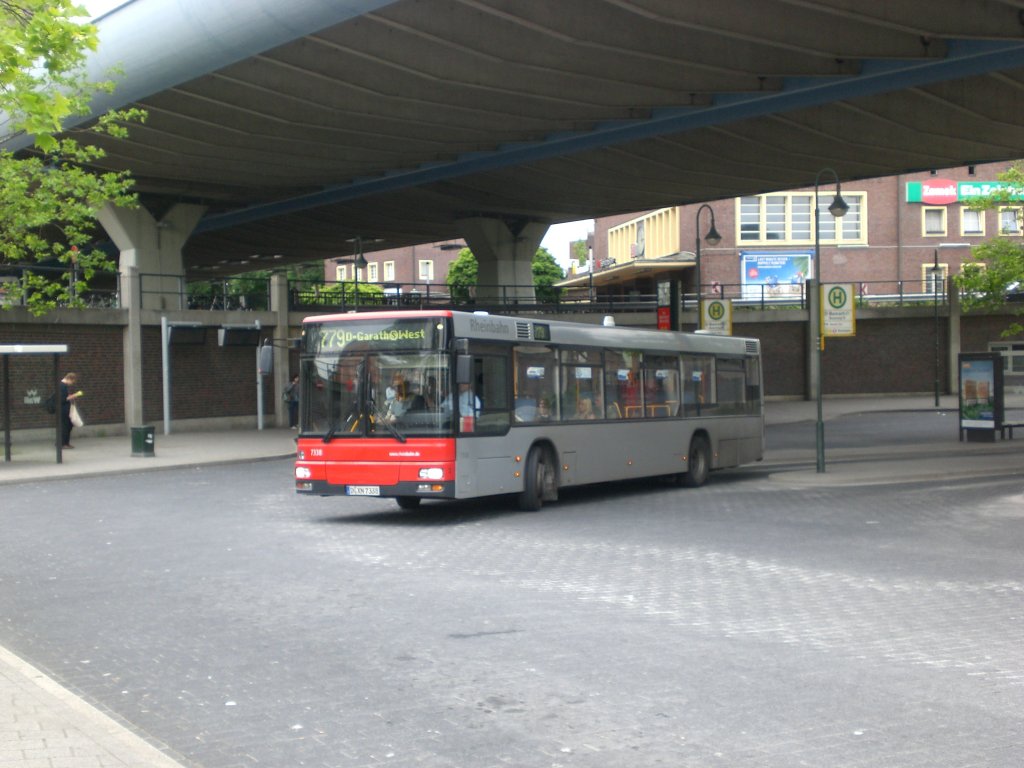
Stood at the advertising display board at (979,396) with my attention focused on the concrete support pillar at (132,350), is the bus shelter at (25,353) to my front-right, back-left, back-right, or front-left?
front-left

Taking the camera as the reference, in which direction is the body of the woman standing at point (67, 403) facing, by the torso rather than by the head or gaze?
to the viewer's right

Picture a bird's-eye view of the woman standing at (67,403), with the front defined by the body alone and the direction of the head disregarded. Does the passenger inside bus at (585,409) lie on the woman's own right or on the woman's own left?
on the woman's own right

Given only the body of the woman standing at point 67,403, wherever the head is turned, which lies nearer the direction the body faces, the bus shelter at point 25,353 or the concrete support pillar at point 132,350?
the concrete support pillar

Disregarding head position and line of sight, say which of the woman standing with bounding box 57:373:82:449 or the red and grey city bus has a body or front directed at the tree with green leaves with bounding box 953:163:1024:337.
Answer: the woman standing

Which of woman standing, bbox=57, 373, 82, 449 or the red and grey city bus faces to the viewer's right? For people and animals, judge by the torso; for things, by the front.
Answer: the woman standing

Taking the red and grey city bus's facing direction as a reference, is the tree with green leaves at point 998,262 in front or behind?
behind

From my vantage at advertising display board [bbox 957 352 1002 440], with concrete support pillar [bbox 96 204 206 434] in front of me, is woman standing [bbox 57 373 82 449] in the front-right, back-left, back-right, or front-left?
front-left

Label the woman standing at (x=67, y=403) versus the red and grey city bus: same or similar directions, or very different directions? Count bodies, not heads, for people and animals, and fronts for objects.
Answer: very different directions

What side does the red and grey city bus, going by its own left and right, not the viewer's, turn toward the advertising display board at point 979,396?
back

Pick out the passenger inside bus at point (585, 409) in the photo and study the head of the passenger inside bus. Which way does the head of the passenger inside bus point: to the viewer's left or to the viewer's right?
to the viewer's left

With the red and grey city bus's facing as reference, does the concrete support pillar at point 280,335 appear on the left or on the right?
on its right

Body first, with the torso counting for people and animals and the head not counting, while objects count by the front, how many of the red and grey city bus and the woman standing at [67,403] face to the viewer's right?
1

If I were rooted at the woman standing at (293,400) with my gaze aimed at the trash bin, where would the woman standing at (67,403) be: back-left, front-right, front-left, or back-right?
front-right

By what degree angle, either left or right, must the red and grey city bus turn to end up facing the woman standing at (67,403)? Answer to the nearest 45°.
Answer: approximately 90° to its right

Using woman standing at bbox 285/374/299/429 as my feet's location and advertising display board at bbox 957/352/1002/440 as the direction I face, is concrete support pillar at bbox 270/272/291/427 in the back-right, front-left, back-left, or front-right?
back-left
